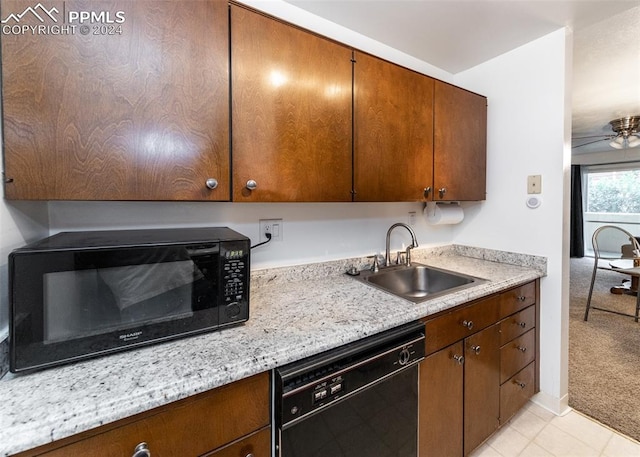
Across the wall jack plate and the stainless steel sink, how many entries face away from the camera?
0

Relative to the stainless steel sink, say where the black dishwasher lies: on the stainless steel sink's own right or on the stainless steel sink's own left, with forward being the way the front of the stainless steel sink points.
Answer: on the stainless steel sink's own right

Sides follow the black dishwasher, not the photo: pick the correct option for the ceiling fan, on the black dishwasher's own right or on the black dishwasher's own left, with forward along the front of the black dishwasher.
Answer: on the black dishwasher's own left

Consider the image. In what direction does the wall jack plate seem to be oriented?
toward the camera

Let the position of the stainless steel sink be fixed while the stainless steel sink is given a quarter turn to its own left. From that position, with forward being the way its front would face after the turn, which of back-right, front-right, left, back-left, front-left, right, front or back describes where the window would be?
front

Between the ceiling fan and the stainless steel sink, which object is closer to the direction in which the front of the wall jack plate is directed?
the stainless steel sink

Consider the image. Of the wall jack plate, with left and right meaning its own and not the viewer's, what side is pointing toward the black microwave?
front

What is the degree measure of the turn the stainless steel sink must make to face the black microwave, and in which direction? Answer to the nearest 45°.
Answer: approximately 90° to its right

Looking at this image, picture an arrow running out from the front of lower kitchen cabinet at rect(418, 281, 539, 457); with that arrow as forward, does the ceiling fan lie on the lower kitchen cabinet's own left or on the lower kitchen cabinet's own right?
on the lower kitchen cabinet's own left

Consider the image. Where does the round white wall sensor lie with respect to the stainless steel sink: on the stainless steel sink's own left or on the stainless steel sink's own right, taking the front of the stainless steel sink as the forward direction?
on the stainless steel sink's own left

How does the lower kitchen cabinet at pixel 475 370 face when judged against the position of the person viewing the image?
facing the viewer and to the right of the viewer

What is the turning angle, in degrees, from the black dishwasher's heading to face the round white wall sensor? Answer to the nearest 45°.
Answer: approximately 90° to its left

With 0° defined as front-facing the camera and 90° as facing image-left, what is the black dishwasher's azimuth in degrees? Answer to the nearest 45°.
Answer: approximately 315°

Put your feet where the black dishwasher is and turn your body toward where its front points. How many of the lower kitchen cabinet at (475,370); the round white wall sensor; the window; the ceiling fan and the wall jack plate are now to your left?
5

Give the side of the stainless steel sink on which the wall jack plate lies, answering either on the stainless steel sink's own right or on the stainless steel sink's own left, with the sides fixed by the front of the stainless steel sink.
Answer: on the stainless steel sink's own left

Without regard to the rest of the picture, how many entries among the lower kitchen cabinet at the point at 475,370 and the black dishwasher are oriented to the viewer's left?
0
